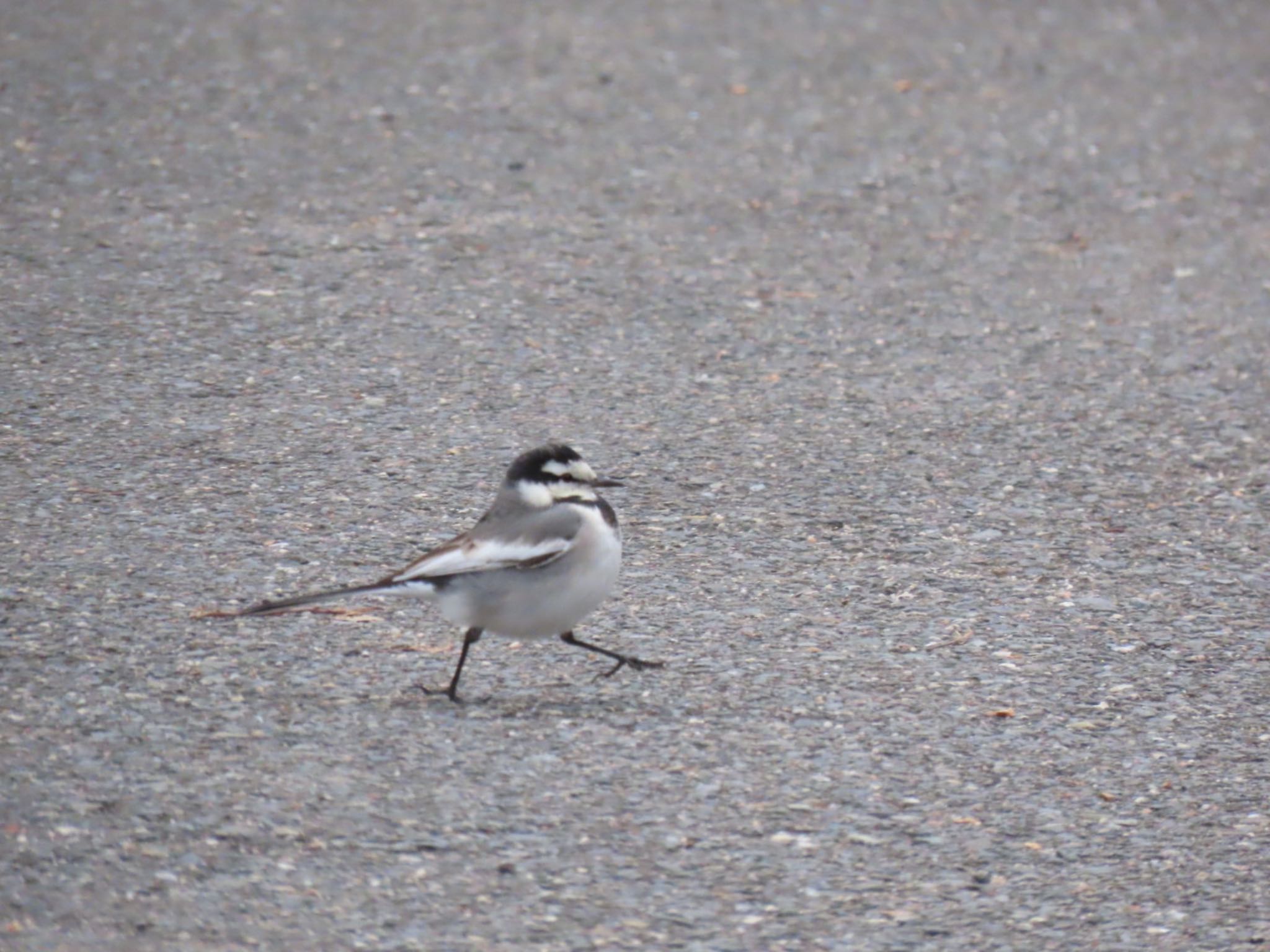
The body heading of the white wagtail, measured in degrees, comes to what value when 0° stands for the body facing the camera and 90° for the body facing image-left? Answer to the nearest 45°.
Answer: approximately 270°
